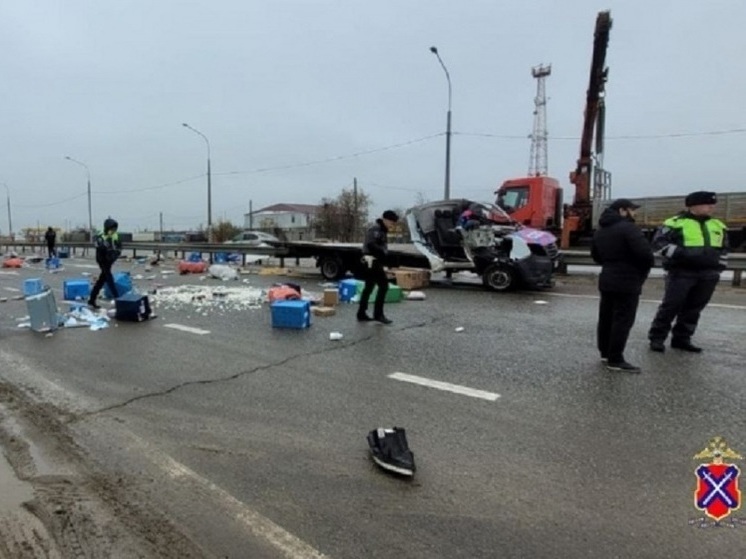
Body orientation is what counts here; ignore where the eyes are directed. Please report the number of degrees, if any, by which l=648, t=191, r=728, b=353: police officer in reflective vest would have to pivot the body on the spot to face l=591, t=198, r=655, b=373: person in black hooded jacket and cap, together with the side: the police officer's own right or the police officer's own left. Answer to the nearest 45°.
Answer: approximately 90° to the police officer's own right

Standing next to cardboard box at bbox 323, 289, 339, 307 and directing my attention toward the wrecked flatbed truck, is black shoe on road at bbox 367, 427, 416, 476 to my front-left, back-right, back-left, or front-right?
back-right

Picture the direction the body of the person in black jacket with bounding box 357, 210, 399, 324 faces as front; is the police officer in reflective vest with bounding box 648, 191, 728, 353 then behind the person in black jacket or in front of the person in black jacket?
in front

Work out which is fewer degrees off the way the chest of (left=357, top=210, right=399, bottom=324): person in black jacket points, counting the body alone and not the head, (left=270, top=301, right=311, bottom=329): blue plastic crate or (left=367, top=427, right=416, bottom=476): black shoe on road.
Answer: the black shoe on road
